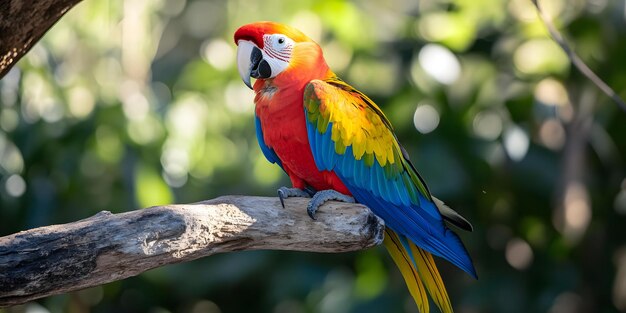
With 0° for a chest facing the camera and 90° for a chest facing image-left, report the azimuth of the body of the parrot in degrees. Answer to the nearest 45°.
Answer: approximately 45°

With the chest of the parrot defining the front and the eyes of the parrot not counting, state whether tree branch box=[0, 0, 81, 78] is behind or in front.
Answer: in front
